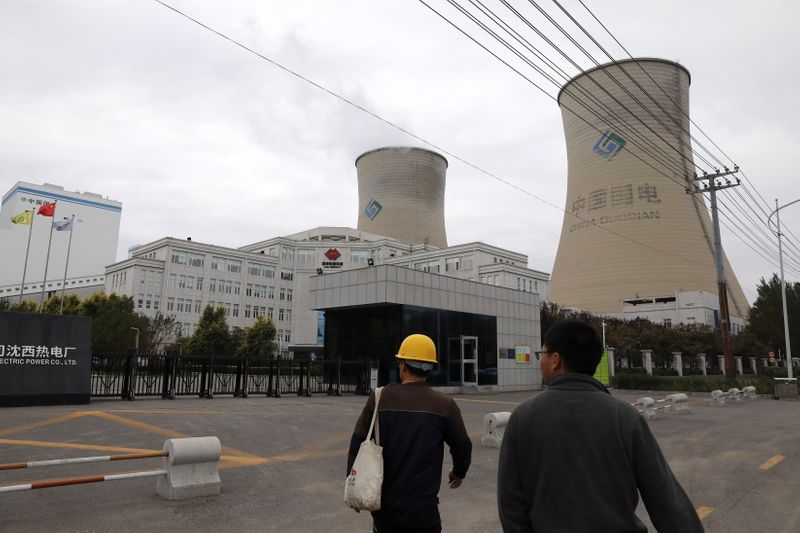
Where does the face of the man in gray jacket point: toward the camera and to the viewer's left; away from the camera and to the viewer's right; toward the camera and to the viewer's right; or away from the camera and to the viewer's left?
away from the camera and to the viewer's left

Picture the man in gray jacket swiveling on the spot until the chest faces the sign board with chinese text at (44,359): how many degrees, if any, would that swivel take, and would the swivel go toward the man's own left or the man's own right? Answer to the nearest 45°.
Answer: approximately 45° to the man's own left

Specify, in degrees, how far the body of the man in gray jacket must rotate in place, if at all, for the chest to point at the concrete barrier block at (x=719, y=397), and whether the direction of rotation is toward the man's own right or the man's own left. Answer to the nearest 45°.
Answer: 0° — they already face it

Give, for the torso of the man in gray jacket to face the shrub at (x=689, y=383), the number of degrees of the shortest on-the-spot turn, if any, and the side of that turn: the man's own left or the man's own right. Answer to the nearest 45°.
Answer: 0° — they already face it

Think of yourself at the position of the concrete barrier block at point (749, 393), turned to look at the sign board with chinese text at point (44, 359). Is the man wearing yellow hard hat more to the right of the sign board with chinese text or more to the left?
left

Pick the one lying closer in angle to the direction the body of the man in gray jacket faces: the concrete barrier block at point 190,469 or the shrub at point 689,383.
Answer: the shrub

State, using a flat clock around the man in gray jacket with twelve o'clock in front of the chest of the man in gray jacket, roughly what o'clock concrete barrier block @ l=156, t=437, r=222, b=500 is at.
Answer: The concrete barrier block is roughly at 10 o'clock from the man in gray jacket.

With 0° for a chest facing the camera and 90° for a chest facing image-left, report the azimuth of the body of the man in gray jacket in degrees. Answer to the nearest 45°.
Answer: approximately 180°

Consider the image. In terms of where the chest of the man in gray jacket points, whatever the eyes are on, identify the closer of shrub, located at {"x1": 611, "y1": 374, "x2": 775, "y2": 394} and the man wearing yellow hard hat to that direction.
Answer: the shrub
